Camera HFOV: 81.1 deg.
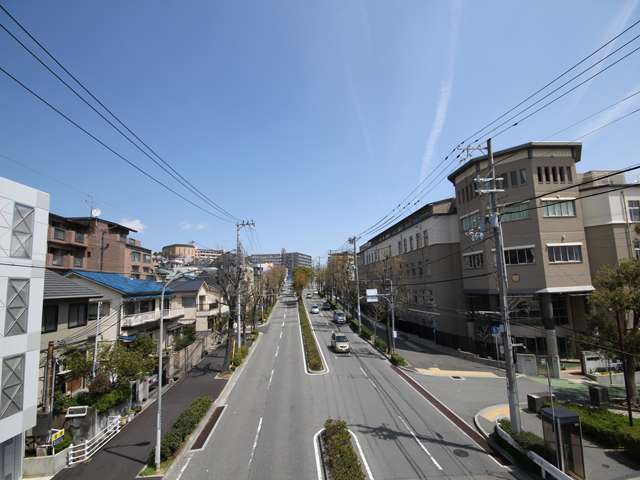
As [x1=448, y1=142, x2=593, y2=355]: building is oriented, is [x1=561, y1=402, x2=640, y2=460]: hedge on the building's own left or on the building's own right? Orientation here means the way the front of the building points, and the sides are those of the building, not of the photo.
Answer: on the building's own left

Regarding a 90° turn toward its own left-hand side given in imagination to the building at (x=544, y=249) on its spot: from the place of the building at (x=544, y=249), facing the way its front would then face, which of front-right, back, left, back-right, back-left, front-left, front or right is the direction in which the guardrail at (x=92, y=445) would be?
right

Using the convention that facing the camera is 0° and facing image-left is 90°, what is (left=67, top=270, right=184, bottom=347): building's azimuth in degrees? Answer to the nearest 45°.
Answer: approximately 315°

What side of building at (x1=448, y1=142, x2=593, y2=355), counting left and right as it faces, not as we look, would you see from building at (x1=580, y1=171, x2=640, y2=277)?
back

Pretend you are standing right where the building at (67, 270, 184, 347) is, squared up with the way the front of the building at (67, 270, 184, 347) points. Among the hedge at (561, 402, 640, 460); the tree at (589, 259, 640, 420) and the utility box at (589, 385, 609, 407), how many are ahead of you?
3

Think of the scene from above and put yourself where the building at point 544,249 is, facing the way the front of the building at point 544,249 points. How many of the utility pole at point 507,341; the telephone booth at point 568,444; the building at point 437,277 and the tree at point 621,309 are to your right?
1

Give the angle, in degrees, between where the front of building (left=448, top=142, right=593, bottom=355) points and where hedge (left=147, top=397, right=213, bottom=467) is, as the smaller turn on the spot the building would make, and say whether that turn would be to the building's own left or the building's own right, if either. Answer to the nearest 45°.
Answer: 0° — it already faces it

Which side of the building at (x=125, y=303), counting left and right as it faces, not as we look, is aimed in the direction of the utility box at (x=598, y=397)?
front

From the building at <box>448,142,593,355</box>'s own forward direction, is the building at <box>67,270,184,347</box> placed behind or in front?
in front

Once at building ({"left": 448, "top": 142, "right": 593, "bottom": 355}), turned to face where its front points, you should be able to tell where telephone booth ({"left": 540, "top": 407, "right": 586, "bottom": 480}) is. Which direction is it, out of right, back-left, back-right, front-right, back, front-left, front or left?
front-left

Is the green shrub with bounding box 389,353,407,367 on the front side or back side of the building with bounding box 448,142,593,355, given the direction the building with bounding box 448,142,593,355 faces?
on the front side

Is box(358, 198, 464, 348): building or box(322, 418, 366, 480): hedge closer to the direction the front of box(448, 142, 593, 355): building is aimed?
the hedge

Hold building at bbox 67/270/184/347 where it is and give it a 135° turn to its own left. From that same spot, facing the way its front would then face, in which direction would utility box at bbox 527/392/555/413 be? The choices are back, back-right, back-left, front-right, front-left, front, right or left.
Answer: back-right

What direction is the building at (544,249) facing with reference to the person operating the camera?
facing the viewer and to the left of the viewer

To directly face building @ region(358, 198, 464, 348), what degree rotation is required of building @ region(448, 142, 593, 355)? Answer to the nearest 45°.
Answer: approximately 90° to its right

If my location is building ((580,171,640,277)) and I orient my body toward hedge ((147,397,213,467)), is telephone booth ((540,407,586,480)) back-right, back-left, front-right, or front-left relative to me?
front-left

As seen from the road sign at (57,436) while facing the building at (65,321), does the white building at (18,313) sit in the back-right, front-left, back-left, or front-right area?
back-left

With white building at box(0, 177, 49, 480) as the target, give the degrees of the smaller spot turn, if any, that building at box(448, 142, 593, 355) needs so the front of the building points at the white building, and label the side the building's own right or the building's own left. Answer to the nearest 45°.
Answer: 0° — it already faces it

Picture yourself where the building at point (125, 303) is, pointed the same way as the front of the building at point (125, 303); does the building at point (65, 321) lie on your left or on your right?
on your right

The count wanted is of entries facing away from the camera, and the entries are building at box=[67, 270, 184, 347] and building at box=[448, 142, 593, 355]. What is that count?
0

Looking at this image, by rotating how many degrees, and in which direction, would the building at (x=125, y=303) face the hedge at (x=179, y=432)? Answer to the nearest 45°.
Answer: approximately 45° to its right
